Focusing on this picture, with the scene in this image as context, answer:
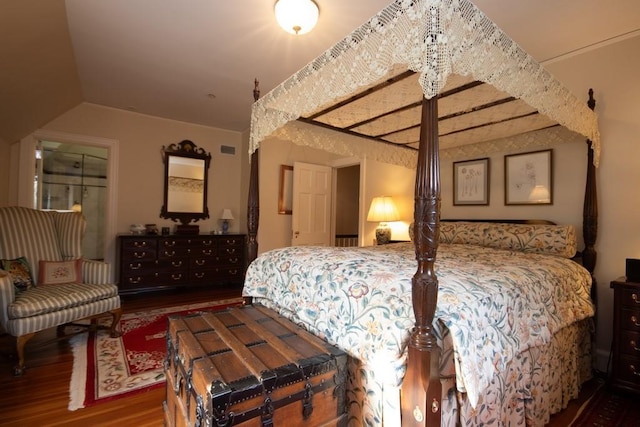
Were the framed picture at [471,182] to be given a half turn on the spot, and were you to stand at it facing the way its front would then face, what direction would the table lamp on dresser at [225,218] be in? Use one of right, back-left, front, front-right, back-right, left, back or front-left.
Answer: back-left

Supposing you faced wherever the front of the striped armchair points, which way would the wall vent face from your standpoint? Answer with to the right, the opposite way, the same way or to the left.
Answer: the same way

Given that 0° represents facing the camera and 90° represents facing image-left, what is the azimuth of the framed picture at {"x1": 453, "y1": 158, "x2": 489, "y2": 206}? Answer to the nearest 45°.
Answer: approximately 45°

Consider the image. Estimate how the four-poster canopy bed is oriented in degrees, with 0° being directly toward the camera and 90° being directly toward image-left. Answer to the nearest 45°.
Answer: approximately 45°

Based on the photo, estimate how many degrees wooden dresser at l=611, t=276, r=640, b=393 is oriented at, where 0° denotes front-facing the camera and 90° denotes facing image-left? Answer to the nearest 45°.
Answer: approximately 45°

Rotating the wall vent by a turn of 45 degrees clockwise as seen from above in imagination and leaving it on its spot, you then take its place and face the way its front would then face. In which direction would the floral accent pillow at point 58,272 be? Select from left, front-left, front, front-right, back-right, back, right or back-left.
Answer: front

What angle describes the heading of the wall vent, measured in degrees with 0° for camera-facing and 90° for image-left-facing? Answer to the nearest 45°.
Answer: approximately 0°

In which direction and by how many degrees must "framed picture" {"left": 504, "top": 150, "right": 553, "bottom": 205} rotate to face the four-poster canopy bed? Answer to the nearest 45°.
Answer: approximately 45° to its left
